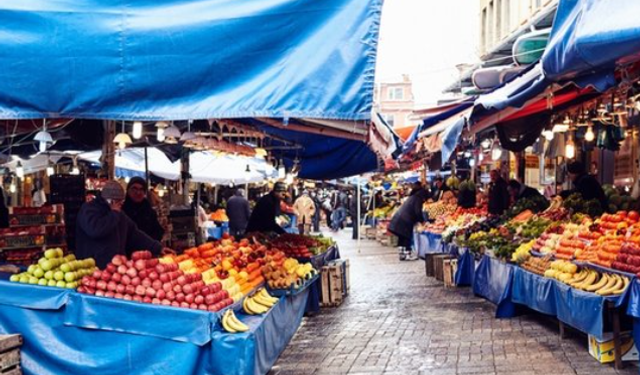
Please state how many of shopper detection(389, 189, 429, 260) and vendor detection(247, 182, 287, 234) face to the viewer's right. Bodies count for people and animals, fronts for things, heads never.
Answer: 2

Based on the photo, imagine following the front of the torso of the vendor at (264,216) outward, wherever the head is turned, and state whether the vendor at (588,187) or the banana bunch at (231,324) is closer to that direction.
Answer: the vendor

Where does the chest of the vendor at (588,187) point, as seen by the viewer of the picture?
to the viewer's left

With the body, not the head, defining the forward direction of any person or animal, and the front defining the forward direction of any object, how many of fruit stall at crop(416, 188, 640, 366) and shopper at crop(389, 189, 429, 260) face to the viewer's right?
1

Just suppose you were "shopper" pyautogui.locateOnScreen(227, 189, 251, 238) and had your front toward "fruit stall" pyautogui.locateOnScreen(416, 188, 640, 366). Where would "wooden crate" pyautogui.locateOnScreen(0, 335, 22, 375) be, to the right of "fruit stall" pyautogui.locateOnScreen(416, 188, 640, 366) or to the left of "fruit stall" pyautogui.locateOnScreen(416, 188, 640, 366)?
right

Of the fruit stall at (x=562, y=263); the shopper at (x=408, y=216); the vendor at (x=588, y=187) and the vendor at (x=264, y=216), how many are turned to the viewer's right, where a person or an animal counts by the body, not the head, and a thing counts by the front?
2

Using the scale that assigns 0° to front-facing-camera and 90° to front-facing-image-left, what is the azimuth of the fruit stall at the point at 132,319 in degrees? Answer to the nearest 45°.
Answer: approximately 315°

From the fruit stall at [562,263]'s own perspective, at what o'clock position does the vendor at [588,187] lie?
The vendor is roughly at 5 o'clock from the fruit stall.

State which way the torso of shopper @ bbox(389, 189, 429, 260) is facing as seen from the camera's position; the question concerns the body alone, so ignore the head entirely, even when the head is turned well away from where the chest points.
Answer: to the viewer's right

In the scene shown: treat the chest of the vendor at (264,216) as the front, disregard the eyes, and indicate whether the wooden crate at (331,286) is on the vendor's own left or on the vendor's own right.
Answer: on the vendor's own right

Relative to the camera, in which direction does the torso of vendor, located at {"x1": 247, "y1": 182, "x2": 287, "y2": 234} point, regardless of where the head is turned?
to the viewer's right
